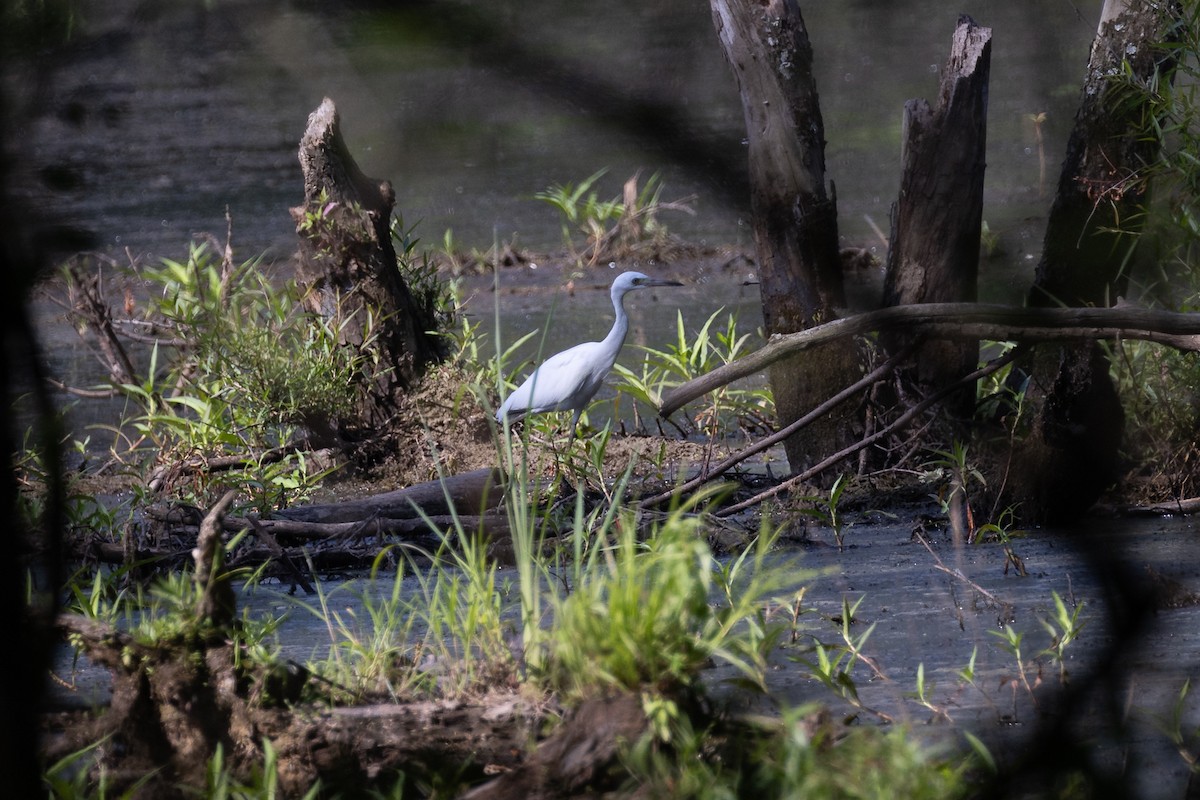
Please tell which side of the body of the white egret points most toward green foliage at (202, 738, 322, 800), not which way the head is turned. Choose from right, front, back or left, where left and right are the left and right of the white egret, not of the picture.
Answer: right

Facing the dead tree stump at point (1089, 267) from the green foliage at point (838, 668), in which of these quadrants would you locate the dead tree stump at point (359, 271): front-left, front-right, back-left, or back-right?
front-left

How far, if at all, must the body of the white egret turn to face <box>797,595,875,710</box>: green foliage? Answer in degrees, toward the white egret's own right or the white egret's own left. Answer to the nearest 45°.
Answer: approximately 90° to the white egret's own right

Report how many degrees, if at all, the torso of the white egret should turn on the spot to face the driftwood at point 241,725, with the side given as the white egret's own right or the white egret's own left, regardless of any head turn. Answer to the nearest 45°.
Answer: approximately 90° to the white egret's own right

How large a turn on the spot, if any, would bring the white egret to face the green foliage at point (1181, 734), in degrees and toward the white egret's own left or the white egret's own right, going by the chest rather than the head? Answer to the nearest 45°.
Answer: approximately 90° to the white egret's own right

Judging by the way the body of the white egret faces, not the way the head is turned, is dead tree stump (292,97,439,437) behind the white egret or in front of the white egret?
behind

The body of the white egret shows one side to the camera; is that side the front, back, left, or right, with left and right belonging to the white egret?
right

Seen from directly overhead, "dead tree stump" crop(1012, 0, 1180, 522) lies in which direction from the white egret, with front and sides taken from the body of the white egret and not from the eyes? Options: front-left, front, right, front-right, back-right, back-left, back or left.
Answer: front-right

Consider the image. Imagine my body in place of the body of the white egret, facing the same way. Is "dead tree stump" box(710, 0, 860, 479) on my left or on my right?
on my right
